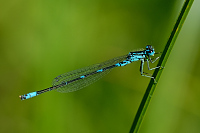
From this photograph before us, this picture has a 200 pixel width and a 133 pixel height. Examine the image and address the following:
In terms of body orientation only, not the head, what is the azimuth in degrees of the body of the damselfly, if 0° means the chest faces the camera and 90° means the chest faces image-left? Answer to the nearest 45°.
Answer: approximately 270°
